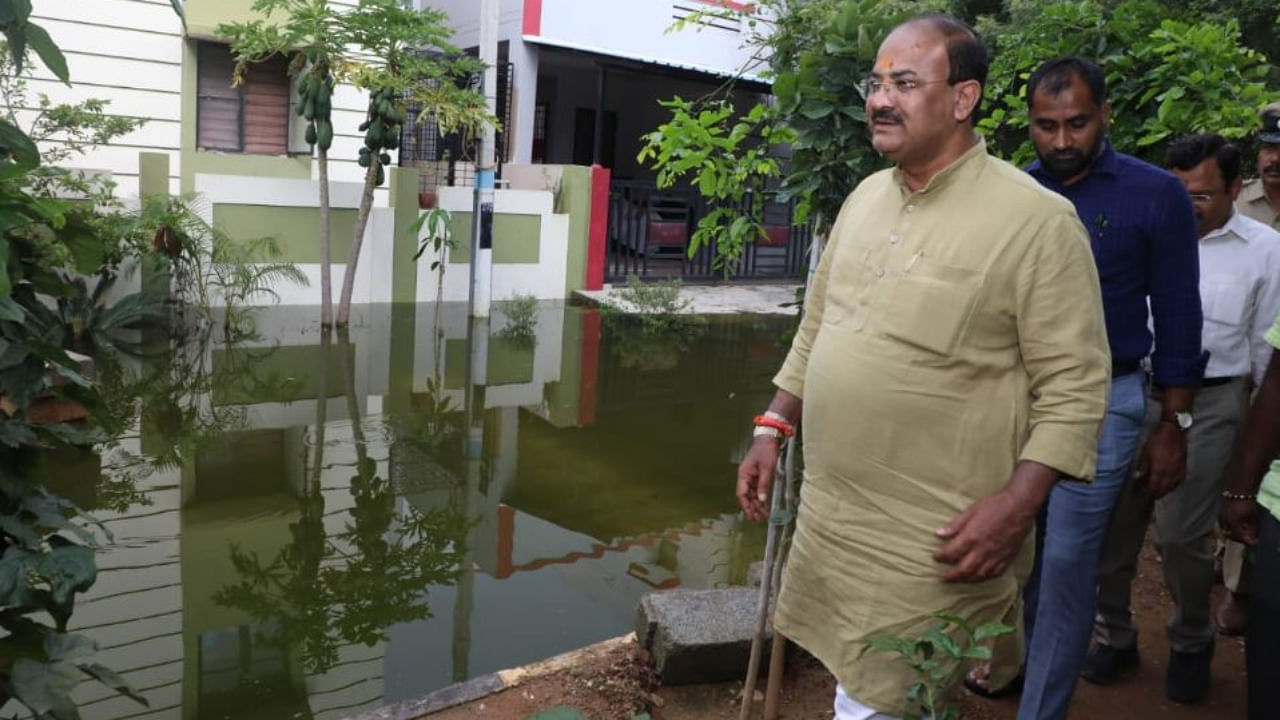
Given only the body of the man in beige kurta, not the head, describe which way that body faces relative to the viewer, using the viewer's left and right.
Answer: facing the viewer and to the left of the viewer

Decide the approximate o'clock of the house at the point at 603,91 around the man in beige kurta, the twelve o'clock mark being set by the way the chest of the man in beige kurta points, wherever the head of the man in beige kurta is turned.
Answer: The house is roughly at 4 o'clock from the man in beige kurta.

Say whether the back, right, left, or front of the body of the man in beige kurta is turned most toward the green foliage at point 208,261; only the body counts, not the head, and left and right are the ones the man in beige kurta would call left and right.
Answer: right

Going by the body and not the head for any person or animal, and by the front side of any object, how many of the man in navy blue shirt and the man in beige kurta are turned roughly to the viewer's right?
0

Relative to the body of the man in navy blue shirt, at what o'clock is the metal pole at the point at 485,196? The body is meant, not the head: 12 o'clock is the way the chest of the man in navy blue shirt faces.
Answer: The metal pole is roughly at 3 o'clock from the man in navy blue shirt.

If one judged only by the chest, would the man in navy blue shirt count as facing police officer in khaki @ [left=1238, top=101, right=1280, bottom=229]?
no

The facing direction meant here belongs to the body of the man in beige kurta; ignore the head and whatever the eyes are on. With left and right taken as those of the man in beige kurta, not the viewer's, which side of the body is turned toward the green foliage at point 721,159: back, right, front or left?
right

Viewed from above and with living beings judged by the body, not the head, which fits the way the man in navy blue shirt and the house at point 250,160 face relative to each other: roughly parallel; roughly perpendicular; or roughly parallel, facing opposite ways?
roughly perpendicular

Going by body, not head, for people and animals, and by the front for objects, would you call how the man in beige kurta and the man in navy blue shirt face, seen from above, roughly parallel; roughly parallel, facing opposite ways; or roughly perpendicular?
roughly parallel

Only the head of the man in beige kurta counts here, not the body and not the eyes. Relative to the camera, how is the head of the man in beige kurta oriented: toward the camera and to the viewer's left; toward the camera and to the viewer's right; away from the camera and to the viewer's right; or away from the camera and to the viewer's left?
toward the camera and to the viewer's left

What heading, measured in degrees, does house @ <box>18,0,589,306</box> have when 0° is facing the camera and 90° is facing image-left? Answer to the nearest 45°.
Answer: approximately 0°

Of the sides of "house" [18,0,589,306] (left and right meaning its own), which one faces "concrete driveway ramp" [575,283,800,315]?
left

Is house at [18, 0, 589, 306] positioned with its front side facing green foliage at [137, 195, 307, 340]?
yes

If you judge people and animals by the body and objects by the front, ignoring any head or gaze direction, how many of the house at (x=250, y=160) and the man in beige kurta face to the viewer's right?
0

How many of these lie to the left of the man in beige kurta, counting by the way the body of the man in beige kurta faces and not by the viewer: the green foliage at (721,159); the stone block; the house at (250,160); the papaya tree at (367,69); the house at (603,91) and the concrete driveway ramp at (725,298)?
0

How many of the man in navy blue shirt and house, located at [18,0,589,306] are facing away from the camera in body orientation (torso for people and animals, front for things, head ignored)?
0

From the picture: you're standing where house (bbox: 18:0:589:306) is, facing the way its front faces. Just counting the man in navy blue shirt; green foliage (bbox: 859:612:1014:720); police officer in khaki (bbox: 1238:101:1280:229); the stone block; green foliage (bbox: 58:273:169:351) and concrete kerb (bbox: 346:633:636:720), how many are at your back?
0

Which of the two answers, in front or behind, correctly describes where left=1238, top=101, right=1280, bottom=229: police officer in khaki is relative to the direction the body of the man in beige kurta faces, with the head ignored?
behind

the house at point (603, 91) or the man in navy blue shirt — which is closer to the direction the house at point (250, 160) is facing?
the man in navy blue shirt

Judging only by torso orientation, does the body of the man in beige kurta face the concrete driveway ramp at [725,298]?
no
